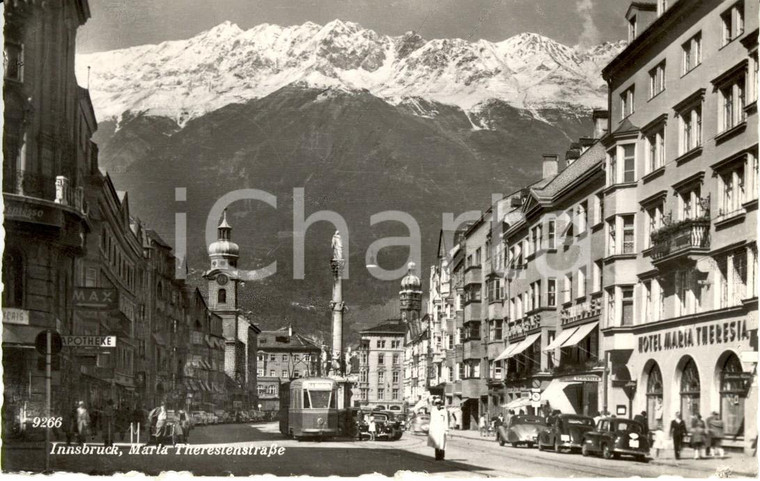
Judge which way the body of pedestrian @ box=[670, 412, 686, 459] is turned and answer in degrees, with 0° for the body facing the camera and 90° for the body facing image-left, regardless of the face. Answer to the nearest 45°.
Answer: approximately 0°

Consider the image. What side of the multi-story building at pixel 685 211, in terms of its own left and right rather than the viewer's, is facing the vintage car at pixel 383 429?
right

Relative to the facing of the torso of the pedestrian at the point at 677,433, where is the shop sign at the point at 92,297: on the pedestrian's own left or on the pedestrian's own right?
on the pedestrian's own right

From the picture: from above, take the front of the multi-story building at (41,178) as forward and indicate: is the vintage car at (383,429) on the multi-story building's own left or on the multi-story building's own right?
on the multi-story building's own left

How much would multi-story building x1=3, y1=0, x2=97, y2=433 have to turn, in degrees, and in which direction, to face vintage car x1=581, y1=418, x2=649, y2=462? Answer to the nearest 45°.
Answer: approximately 45° to its left

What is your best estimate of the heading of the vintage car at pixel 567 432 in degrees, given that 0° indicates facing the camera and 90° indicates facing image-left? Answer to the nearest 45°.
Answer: approximately 135°

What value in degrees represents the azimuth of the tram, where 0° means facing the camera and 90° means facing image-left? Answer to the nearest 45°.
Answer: approximately 315°

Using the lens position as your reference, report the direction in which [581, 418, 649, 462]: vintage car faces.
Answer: facing away from the viewer and to the left of the viewer

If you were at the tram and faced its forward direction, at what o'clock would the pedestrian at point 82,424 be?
The pedestrian is roughly at 2 o'clock from the tram.
